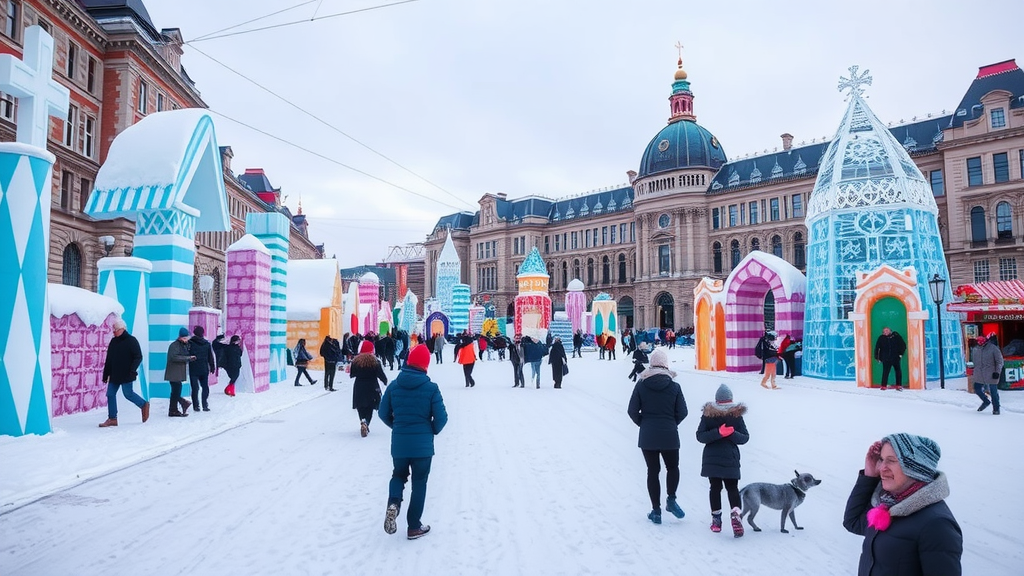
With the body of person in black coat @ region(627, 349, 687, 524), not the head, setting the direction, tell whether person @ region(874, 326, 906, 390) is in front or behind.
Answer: in front

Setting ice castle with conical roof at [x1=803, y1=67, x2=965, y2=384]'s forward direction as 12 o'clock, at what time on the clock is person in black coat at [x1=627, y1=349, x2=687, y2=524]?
The person in black coat is roughly at 12 o'clock from the ice castle with conical roof.

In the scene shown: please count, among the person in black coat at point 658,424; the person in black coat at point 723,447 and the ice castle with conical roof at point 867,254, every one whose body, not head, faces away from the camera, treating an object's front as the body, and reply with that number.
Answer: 2

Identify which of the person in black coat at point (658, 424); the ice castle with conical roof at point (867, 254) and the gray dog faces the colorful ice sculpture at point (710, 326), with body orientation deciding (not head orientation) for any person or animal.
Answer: the person in black coat

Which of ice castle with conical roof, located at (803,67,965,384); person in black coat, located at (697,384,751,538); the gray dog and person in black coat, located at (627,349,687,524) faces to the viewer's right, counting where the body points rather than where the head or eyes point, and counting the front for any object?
the gray dog

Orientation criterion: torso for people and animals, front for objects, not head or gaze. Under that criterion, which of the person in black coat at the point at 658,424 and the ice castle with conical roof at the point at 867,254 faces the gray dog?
the ice castle with conical roof

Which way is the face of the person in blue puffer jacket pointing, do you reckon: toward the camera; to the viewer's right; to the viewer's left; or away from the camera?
away from the camera

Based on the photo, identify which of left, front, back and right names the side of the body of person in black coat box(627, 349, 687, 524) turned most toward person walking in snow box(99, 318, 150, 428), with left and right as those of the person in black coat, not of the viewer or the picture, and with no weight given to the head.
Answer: left

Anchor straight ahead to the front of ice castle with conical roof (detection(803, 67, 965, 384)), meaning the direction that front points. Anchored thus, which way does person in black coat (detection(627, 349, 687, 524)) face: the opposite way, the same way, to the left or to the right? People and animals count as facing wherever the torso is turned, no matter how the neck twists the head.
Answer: the opposite way

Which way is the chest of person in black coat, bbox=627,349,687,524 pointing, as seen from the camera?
away from the camera

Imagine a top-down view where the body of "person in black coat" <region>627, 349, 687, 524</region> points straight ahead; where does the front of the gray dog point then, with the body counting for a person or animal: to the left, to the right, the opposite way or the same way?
to the right

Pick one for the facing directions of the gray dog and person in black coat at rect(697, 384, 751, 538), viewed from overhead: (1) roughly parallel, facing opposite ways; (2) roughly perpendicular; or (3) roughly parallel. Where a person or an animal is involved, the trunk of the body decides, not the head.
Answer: roughly perpendicular

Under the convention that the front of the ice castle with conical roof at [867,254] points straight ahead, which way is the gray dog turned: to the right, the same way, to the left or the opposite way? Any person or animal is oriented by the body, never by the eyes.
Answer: to the left

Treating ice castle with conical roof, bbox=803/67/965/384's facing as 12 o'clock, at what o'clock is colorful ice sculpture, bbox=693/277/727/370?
The colorful ice sculpture is roughly at 4 o'clock from the ice castle with conical roof.

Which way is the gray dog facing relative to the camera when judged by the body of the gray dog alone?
to the viewer's right

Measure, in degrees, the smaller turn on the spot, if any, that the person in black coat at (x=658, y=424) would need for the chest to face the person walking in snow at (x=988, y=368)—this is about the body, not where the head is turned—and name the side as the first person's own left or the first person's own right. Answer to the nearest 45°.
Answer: approximately 45° to the first person's own right

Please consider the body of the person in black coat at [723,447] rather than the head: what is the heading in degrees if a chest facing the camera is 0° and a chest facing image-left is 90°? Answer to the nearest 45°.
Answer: approximately 180°
